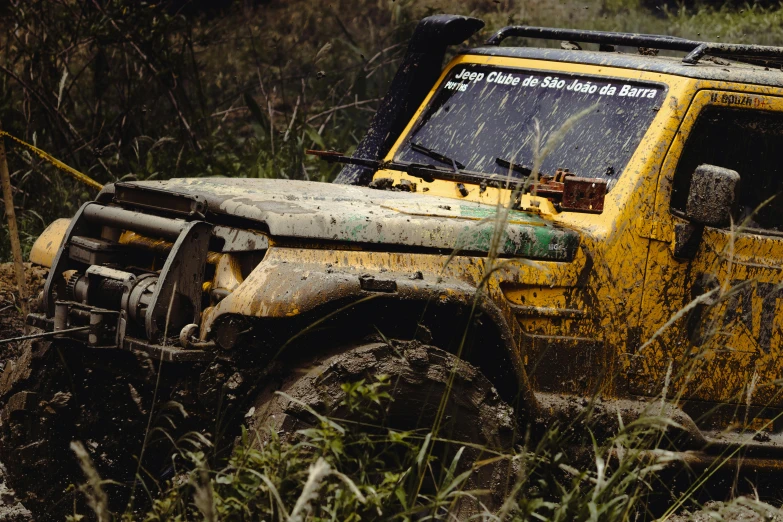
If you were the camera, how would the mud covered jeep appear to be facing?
facing the viewer and to the left of the viewer
